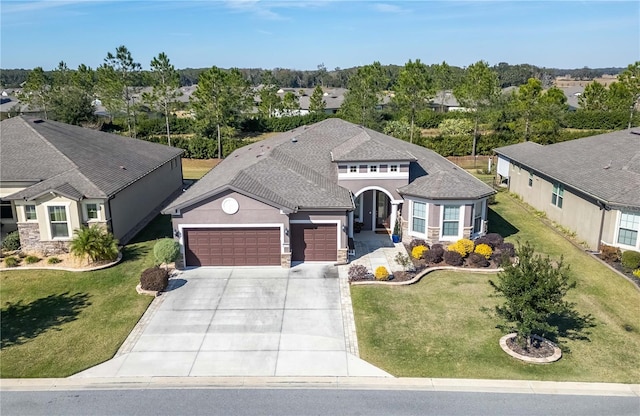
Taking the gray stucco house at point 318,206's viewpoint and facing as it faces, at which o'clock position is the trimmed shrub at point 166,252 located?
The trimmed shrub is roughly at 2 o'clock from the gray stucco house.

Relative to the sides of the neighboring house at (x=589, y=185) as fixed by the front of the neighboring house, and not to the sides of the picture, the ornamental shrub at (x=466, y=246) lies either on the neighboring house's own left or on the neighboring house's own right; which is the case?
on the neighboring house's own right

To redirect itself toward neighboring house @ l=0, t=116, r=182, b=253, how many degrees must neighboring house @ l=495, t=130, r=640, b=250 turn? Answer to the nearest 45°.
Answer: approximately 90° to its right

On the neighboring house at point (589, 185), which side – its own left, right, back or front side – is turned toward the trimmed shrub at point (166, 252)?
right

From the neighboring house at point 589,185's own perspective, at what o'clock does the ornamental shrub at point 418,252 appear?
The ornamental shrub is roughly at 3 o'clock from the neighboring house.

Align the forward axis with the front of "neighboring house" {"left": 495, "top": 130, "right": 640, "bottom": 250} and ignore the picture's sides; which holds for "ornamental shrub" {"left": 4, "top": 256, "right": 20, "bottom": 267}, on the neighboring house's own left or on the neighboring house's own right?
on the neighboring house's own right

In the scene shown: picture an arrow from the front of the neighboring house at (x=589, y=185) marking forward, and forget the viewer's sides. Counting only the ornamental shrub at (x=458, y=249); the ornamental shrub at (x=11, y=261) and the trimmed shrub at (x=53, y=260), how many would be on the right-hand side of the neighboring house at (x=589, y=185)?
3

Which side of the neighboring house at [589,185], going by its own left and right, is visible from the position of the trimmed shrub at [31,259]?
right

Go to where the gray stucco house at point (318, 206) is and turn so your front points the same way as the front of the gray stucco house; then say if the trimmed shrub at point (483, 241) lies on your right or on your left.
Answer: on your left

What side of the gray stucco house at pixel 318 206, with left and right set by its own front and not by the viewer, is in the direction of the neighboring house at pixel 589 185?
left

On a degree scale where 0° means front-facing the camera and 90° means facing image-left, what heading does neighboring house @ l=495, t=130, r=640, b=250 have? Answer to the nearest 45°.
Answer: approximately 315°
